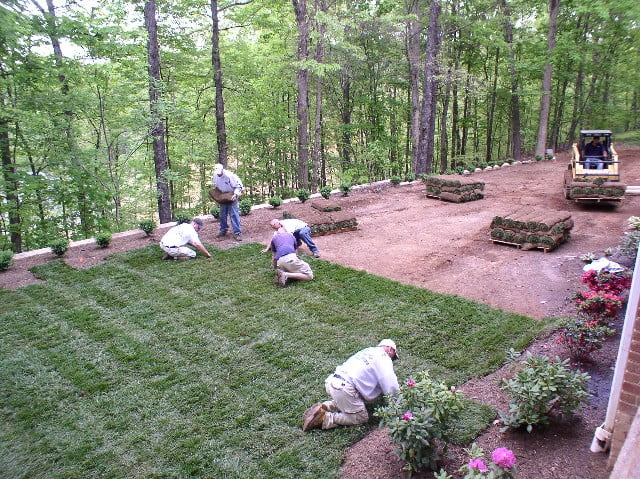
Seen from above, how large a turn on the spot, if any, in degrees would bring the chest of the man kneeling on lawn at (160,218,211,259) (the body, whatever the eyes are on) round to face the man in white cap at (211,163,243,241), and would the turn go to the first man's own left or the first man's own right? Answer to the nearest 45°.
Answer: approximately 45° to the first man's own left

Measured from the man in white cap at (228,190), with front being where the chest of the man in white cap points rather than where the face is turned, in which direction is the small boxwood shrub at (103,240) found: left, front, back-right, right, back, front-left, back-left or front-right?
front-right

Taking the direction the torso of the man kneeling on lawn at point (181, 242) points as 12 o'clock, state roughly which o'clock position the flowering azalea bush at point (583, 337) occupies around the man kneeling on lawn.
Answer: The flowering azalea bush is roughly at 2 o'clock from the man kneeling on lawn.

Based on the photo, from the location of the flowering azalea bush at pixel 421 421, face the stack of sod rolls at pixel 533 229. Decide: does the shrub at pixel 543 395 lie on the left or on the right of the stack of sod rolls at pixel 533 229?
right

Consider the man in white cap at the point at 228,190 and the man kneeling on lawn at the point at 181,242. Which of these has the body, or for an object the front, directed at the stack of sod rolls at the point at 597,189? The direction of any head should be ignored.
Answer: the man kneeling on lawn

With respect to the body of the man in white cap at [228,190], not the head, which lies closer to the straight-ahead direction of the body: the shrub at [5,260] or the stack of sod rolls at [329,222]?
the shrub

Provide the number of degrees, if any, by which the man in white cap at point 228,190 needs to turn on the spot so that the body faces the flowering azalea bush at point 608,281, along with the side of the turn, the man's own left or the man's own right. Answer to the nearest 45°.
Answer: approximately 90° to the man's own left

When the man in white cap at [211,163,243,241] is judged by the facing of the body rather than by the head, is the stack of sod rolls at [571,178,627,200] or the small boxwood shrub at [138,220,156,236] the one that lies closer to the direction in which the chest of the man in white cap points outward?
the small boxwood shrub

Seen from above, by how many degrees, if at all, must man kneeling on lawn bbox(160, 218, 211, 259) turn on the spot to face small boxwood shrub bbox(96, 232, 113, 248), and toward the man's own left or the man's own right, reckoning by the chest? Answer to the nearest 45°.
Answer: approximately 135° to the man's own left

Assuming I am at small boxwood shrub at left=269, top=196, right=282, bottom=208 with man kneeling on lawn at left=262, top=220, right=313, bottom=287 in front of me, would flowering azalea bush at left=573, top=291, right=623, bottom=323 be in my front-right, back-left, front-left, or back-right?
front-left

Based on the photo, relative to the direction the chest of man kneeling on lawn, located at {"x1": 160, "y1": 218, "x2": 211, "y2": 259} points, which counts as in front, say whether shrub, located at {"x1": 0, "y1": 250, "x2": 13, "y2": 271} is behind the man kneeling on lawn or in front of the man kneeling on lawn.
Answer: behind

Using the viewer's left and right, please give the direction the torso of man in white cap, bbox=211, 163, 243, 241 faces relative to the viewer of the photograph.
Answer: facing the viewer and to the left of the viewer

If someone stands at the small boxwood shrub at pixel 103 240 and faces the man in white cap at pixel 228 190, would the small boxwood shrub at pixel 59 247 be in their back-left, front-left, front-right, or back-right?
back-right

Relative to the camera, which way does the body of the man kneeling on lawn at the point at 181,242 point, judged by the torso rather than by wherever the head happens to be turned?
to the viewer's right

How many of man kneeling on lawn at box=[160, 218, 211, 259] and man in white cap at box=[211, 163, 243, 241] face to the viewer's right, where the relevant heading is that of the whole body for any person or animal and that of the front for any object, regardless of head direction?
1

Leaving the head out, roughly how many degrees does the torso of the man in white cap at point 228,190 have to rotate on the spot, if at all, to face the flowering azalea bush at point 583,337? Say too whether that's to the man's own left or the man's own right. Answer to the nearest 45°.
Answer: approximately 90° to the man's own left

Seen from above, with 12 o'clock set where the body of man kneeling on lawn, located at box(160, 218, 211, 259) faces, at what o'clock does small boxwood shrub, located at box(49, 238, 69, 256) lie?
The small boxwood shrub is roughly at 7 o'clock from the man kneeling on lawn.

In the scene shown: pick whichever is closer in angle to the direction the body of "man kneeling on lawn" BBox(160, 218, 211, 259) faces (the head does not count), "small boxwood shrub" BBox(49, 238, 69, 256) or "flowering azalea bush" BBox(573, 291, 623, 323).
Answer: the flowering azalea bush

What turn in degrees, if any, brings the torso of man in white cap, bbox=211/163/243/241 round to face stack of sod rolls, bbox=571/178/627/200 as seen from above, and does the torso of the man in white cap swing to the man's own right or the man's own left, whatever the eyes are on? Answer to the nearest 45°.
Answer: approximately 135° to the man's own left
